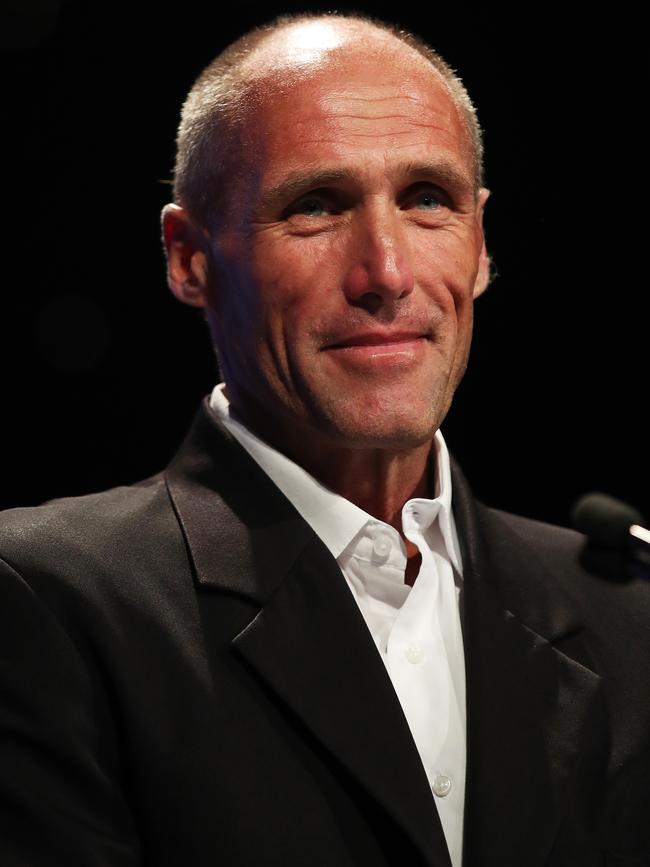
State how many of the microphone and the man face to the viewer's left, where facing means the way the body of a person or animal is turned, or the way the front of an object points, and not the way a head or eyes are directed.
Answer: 1

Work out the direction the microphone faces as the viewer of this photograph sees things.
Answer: facing to the left of the viewer
